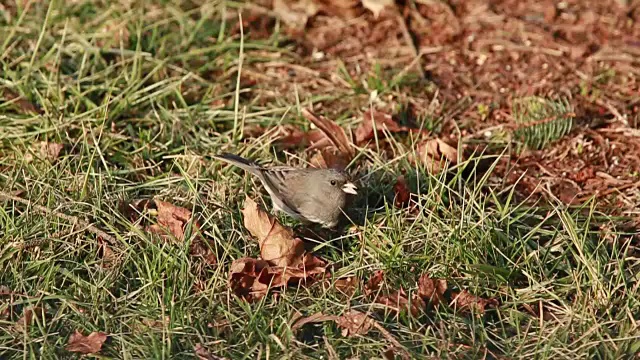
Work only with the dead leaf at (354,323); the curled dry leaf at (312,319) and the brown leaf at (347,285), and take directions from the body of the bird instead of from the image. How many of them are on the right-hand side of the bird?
3

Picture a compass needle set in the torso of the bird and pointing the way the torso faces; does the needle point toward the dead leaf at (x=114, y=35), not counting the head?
no

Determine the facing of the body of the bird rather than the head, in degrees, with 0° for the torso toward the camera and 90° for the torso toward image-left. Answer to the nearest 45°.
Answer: approximately 270°

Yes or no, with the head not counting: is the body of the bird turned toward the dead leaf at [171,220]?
no

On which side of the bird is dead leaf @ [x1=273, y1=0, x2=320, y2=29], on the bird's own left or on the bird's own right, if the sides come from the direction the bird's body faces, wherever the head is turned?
on the bird's own left

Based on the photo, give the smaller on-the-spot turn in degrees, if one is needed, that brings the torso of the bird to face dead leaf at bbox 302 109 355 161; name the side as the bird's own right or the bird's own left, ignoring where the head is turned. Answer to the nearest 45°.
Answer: approximately 90° to the bird's own left

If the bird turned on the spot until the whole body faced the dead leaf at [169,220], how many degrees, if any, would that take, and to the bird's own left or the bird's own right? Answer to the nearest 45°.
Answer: approximately 180°

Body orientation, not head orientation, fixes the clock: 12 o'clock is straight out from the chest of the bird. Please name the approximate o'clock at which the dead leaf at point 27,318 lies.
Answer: The dead leaf is roughly at 5 o'clock from the bird.

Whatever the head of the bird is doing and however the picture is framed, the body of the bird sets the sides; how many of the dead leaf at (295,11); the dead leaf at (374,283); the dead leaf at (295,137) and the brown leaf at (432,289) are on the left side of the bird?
2

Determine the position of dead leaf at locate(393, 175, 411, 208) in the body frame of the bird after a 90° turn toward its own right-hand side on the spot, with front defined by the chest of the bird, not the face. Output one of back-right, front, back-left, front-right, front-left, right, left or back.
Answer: left

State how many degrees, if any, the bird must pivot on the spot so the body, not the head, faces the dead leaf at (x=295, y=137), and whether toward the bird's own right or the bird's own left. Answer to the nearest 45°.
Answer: approximately 90° to the bird's own left

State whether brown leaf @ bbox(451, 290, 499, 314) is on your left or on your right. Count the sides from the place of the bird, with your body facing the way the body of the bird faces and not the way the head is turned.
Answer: on your right

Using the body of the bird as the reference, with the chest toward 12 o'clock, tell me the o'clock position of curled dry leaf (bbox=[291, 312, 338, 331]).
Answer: The curled dry leaf is roughly at 3 o'clock from the bird.

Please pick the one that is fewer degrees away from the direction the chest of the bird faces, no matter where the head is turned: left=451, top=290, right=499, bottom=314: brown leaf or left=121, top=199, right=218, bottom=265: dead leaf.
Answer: the brown leaf

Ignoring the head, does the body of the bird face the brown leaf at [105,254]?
no
